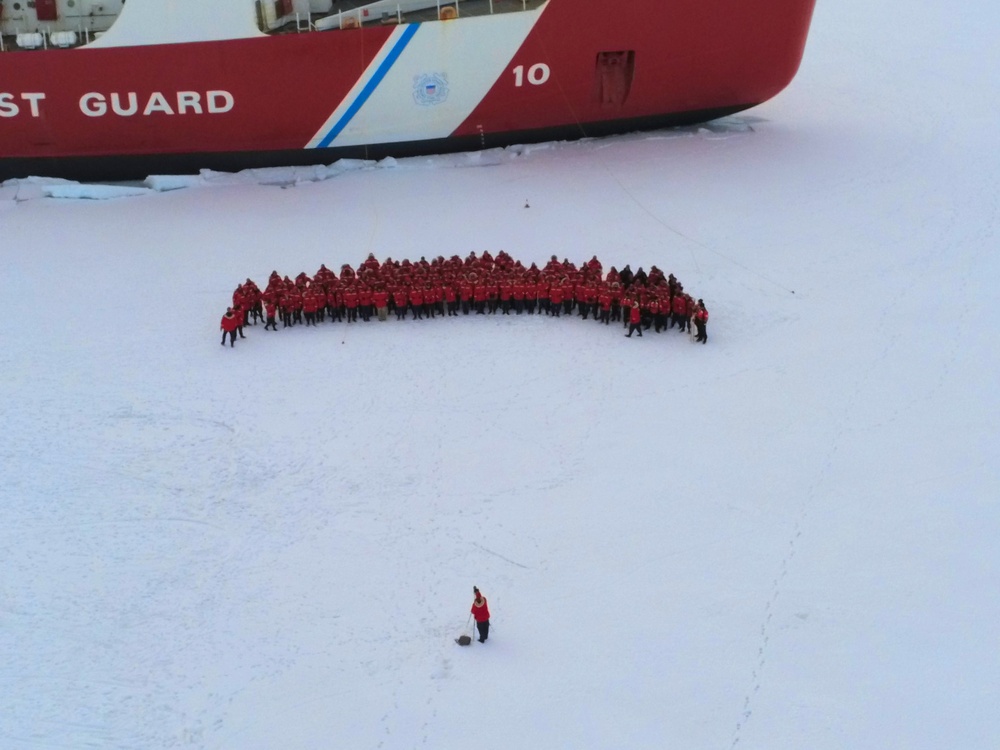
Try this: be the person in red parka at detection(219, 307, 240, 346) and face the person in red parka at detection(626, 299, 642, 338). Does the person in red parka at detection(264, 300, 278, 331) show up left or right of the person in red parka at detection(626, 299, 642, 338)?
left

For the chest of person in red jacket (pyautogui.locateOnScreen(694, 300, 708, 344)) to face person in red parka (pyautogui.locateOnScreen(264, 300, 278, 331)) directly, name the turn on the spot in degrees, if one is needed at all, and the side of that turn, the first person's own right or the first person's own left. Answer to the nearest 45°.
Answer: approximately 45° to the first person's own right

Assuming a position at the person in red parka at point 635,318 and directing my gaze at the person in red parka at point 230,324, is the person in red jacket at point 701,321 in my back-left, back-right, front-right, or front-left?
back-left

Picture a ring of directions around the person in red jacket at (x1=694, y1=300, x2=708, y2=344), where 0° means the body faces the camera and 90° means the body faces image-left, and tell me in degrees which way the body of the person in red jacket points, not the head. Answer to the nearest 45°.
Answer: approximately 45°

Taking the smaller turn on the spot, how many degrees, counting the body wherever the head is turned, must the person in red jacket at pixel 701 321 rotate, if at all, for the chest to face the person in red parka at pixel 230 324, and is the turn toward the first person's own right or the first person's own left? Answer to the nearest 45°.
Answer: approximately 45° to the first person's own right
